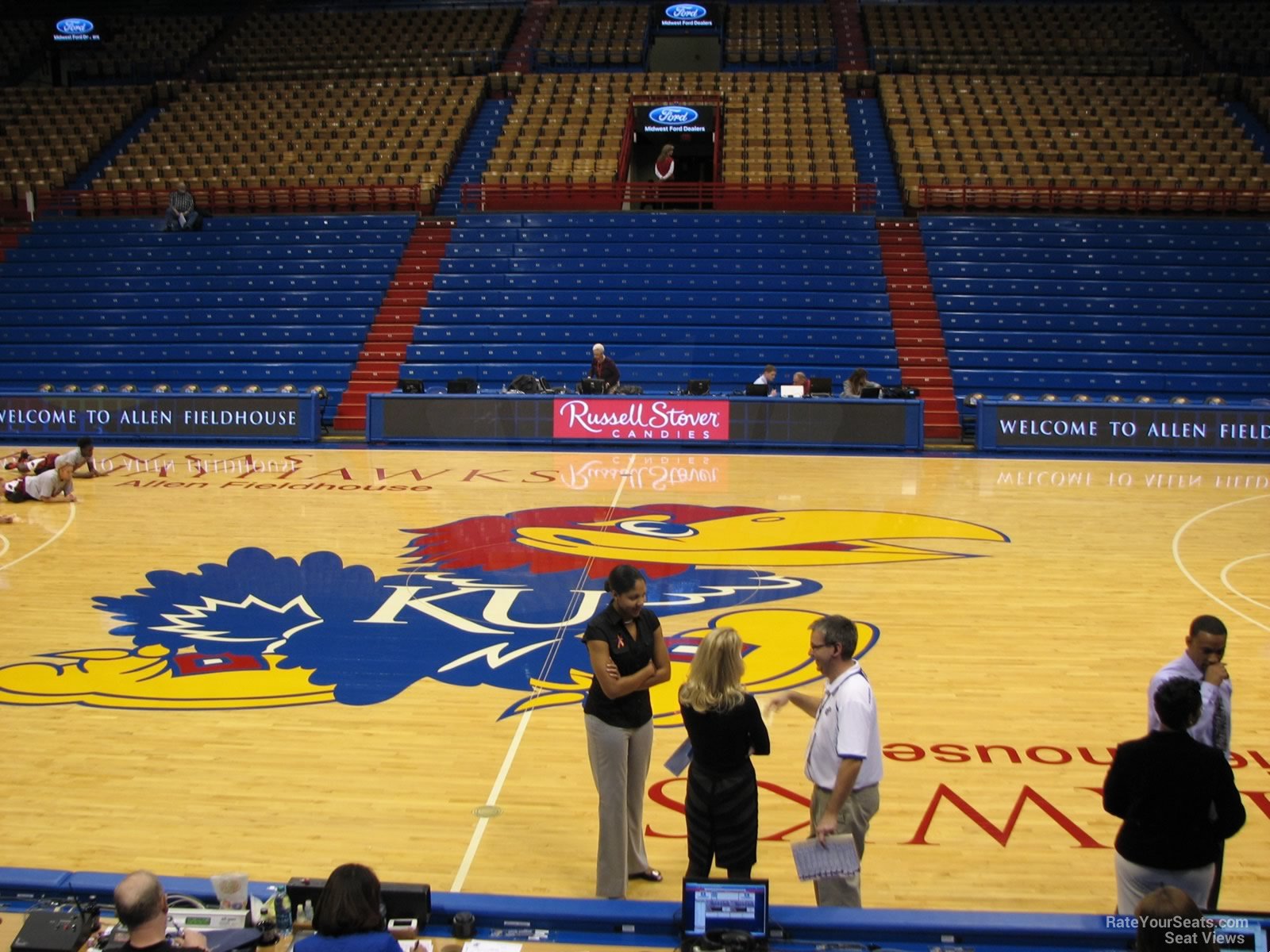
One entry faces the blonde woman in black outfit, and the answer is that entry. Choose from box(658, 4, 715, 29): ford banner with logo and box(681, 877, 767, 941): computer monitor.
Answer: the ford banner with logo

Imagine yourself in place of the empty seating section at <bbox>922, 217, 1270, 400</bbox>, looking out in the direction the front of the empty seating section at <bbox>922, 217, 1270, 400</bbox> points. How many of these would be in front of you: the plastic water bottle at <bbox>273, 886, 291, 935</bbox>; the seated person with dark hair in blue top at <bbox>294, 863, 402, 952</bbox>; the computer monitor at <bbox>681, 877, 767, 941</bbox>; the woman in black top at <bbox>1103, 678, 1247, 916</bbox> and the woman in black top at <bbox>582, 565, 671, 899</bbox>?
5

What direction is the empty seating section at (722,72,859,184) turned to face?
toward the camera

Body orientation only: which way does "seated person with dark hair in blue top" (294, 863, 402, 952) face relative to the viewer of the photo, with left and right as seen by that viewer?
facing away from the viewer

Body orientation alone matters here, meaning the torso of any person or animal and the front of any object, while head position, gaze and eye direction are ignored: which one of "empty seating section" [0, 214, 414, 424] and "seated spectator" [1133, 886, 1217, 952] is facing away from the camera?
the seated spectator

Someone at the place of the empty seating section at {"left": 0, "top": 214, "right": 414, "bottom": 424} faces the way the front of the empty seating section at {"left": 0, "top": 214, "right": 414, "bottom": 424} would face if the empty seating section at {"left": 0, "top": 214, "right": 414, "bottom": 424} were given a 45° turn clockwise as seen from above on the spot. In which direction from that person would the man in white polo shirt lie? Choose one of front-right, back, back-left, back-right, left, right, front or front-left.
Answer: front-left

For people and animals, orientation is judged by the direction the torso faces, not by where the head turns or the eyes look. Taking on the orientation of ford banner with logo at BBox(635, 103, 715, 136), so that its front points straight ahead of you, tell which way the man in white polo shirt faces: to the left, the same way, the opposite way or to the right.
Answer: to the right

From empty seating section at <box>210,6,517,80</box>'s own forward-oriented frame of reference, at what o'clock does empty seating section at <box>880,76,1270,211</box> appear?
empty seating section at <box>880,76,1270,211</box> is roughly at 10 o'clock from empty seating section at <box>210,6,517,80</box>.

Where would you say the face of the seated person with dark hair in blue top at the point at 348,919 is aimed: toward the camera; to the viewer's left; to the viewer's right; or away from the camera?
away from the camera

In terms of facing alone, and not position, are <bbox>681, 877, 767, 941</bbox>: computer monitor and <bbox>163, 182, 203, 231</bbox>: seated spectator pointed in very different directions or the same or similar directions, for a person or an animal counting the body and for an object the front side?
same or similar directions

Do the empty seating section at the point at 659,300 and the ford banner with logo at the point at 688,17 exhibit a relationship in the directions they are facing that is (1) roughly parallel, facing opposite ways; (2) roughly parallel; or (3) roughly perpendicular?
roughly parallel

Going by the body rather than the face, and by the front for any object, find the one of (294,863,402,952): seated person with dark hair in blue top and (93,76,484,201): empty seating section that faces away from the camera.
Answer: the seated person with dark hair in blue top

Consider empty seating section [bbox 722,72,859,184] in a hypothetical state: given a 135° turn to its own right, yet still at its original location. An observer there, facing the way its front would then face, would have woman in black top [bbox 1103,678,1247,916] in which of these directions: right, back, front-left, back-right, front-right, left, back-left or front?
back-left

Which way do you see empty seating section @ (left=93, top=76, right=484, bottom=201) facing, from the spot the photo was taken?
facing the viewer

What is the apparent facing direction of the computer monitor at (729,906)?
toward the camera

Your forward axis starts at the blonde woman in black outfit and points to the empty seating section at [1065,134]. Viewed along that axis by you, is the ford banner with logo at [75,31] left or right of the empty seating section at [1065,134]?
left

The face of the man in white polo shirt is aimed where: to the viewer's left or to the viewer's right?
to the viewer's left

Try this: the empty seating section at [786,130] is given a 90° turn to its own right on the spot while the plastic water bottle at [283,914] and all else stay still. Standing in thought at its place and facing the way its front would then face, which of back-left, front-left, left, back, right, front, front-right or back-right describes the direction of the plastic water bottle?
left

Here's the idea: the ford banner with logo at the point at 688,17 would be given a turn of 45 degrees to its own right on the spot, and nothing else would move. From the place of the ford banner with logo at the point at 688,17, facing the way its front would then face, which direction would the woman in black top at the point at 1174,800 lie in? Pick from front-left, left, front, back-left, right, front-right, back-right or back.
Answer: front-left

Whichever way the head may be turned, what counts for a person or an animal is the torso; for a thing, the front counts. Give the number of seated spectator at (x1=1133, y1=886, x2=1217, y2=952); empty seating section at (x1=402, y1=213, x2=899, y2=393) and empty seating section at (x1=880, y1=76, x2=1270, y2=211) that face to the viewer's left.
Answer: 0

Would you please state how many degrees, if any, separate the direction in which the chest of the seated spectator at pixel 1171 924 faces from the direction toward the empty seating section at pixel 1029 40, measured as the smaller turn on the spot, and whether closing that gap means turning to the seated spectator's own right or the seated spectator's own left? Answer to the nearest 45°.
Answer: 0° — they already face it
